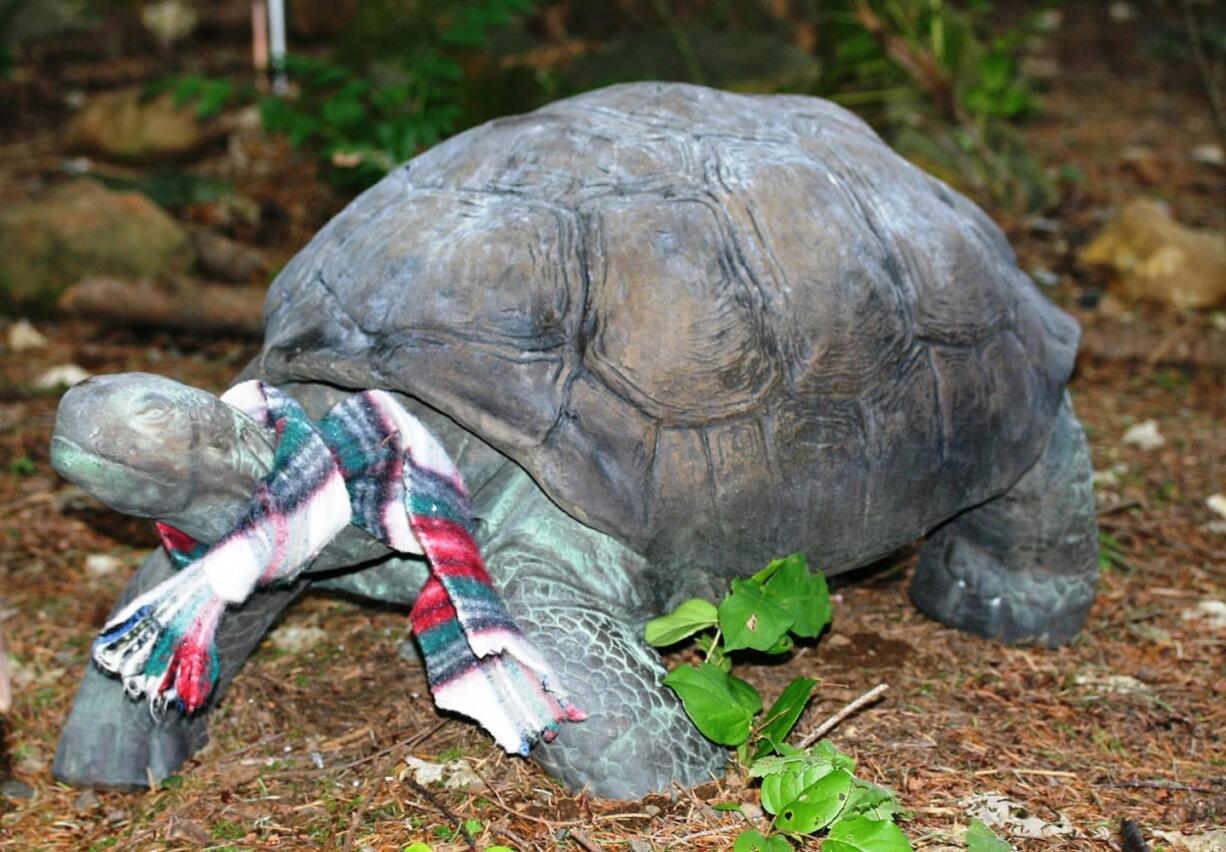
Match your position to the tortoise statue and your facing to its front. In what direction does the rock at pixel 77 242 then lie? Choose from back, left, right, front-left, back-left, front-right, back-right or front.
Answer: right

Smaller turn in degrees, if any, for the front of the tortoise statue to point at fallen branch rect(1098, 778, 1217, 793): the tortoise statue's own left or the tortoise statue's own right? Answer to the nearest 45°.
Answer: approximately 135° to the tortoise statue's own left

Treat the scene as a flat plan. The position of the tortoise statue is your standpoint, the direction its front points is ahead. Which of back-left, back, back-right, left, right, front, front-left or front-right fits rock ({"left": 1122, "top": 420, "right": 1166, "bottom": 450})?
back

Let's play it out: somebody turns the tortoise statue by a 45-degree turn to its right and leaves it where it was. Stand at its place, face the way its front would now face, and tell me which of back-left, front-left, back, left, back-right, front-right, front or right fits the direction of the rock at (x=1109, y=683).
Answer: back

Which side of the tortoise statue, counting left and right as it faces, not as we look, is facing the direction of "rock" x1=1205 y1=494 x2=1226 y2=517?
back

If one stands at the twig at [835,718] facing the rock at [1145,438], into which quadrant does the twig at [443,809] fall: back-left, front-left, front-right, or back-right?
back-left

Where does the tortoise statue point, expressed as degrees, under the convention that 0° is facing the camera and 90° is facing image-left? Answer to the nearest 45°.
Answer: approximately 45°

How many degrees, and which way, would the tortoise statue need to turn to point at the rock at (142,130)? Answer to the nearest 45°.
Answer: approximately 90° to its right

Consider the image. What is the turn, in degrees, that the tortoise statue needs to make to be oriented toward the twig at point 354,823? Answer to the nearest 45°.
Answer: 0° — it already faces it

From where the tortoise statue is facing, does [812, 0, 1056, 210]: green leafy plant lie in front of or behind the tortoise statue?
behind
